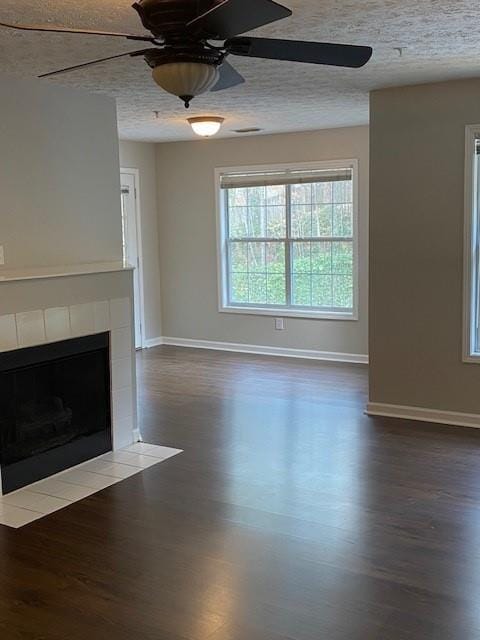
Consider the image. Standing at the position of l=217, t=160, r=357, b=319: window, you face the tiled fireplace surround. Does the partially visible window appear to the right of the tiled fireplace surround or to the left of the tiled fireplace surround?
left

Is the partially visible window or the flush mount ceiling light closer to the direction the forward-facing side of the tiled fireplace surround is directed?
the partially visible window

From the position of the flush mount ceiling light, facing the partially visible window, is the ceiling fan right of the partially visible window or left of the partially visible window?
right

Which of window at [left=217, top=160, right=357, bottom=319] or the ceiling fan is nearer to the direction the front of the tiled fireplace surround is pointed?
the ceiling fan

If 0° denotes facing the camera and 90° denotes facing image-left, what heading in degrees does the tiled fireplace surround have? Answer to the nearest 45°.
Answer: approximately 315°

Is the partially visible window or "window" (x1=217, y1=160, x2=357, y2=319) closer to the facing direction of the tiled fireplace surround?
the partially visible window

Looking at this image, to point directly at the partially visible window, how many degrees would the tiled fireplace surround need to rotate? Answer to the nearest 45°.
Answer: approximately 45° to its left

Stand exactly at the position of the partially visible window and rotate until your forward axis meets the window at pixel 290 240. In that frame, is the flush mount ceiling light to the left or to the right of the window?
left

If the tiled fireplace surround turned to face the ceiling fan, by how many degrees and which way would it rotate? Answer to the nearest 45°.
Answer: approximately 45° to its right

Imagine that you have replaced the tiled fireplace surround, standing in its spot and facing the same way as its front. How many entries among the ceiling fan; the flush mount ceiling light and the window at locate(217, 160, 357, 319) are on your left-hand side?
2

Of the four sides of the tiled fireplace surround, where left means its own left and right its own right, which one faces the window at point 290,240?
left

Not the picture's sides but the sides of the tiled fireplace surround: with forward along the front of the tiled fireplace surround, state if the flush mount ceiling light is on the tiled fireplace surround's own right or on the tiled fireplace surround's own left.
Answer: on the tiled fireplace surround's own left
